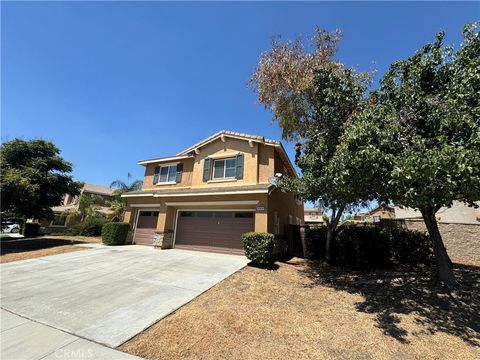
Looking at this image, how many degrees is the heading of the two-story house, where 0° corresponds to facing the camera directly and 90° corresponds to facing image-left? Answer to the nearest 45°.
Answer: approximately 45°

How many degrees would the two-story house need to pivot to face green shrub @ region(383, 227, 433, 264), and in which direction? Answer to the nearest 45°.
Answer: approximately 135° to its left

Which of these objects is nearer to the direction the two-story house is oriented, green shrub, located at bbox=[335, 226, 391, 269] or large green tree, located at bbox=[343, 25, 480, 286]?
the large green tree

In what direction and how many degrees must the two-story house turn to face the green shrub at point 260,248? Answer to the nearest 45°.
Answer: approximately 90° to its left

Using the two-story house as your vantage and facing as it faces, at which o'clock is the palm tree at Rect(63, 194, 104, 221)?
The palm tree is roughly at 3 o'clock from the two-story house.

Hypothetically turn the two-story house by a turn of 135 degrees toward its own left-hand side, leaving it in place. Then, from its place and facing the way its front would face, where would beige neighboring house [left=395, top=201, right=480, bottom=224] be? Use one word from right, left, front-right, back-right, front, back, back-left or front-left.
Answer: front

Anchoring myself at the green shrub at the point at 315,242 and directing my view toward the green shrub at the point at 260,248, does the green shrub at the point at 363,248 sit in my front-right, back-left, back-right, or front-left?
back-left

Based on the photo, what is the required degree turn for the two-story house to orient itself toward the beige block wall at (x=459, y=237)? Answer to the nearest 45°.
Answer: approximately 135° to its left

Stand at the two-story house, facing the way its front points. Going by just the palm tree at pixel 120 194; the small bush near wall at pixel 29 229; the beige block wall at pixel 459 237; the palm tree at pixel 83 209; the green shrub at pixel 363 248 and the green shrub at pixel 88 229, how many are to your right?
4

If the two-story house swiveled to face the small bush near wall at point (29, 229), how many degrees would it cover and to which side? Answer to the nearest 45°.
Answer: approximately 90° to its right

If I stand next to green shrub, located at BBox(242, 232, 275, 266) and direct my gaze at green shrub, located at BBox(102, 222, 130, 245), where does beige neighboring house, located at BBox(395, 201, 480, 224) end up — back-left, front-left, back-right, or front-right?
back-right

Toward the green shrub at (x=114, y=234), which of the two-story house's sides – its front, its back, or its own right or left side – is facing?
right

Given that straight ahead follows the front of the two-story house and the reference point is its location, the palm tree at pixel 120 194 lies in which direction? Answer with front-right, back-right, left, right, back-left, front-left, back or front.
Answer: right

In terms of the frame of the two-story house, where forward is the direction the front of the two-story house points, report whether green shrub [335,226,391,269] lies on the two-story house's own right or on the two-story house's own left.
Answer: on the two-story house's own left
